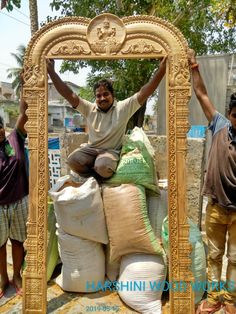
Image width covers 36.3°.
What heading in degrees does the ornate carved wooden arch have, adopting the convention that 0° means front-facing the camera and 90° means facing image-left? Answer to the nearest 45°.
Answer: approximately 0°
